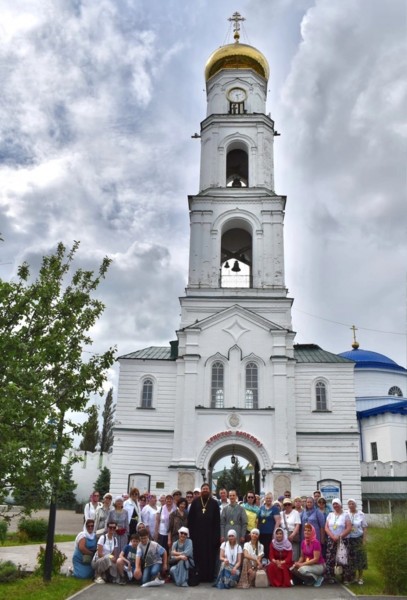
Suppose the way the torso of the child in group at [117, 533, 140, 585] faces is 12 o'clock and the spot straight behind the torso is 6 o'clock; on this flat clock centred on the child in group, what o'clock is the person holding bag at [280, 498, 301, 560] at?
The person holding bag is roughly at 9 o'clock from the child in group.

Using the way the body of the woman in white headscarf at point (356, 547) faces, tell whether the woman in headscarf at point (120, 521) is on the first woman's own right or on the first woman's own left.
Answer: on the first woman's own right

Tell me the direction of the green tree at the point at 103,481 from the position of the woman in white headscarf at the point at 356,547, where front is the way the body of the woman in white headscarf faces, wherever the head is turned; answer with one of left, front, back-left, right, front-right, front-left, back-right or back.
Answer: back-right

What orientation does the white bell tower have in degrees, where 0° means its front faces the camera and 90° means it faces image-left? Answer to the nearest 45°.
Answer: approximately 0°

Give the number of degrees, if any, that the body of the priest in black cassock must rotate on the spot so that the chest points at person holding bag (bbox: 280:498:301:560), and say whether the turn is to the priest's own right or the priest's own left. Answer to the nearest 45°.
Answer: approximately 90° to the priest's own left

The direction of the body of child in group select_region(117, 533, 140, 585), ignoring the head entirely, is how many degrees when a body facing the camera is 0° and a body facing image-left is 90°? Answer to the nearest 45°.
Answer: approximately 0°

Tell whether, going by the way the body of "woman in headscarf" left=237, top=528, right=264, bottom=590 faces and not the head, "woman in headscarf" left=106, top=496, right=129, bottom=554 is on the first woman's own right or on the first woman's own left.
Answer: on the first woman's own right

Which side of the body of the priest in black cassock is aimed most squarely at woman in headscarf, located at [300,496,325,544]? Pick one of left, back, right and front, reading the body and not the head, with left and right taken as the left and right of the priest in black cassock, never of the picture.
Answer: left
